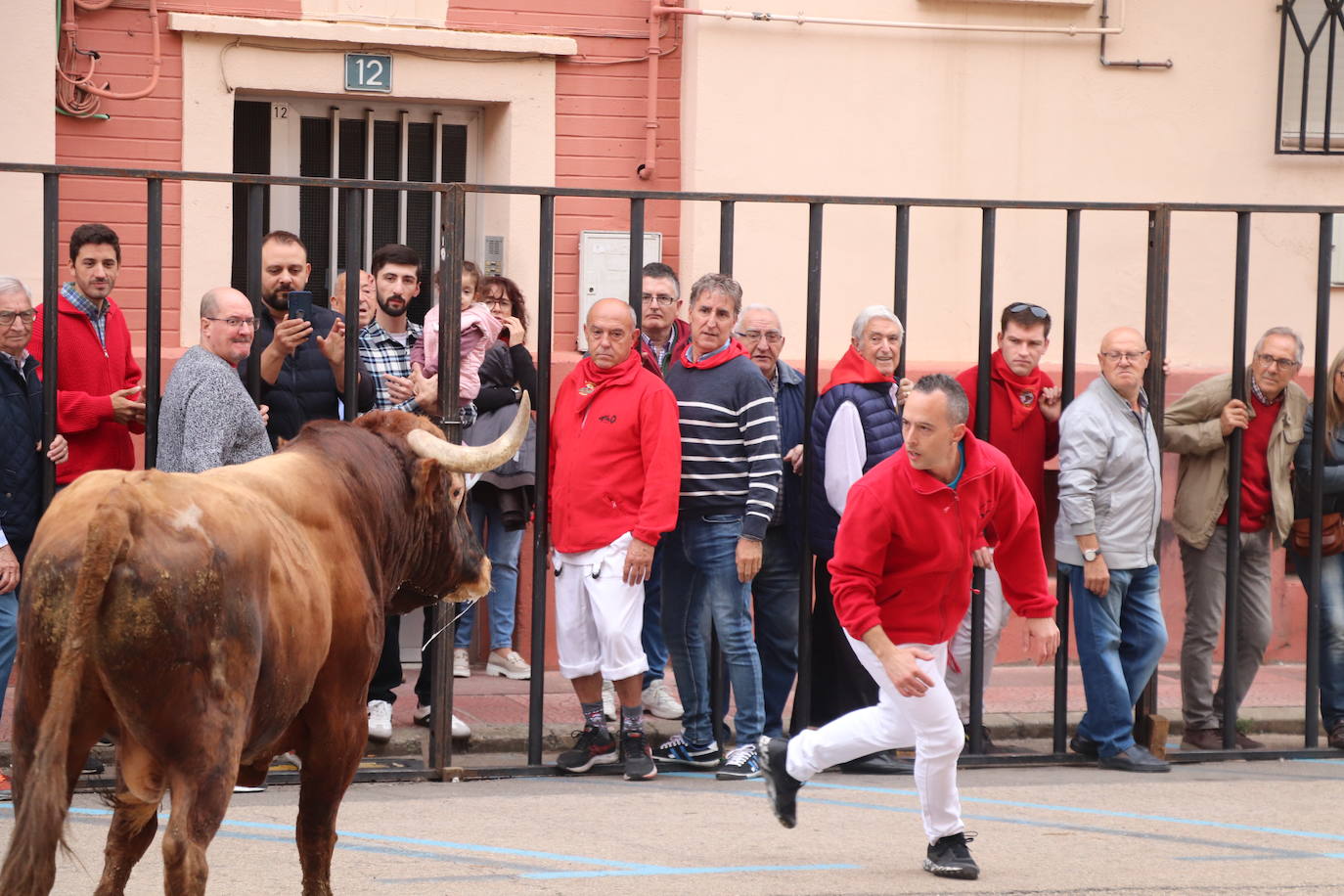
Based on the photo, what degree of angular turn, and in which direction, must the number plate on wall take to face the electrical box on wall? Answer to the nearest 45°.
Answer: approximately 90° to its left

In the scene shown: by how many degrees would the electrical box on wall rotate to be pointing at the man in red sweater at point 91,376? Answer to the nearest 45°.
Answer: approximately 45° to its right

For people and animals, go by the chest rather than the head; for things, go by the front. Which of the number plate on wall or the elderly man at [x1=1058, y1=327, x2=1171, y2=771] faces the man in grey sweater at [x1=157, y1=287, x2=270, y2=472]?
the number plate on wall

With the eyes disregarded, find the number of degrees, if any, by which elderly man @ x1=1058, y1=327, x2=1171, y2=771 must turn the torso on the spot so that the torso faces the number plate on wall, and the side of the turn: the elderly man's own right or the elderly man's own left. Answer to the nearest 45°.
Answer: approximately 135° to the elderly man's own right

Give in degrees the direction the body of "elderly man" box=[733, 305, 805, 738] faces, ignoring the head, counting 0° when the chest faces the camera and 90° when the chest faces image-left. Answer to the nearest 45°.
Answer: approximately 0°

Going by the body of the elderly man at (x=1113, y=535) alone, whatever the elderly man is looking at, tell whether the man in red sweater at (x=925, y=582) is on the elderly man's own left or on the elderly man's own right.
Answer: on the elderly man's own right

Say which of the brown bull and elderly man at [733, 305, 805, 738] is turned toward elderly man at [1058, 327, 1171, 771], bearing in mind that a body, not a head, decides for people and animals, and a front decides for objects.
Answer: the brown bull

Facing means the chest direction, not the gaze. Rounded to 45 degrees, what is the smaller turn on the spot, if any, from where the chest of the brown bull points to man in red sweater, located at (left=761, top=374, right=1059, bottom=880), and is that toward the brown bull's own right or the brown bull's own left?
0° — it already faces them

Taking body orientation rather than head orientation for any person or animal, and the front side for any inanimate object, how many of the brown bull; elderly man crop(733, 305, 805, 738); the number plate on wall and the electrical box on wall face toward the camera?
3

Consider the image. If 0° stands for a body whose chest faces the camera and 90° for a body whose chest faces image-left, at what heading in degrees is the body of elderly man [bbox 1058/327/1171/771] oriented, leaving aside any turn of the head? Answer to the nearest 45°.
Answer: approximately 315°

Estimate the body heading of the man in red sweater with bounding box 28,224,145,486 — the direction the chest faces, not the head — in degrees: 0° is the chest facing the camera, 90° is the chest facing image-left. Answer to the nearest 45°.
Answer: approximately 315°
